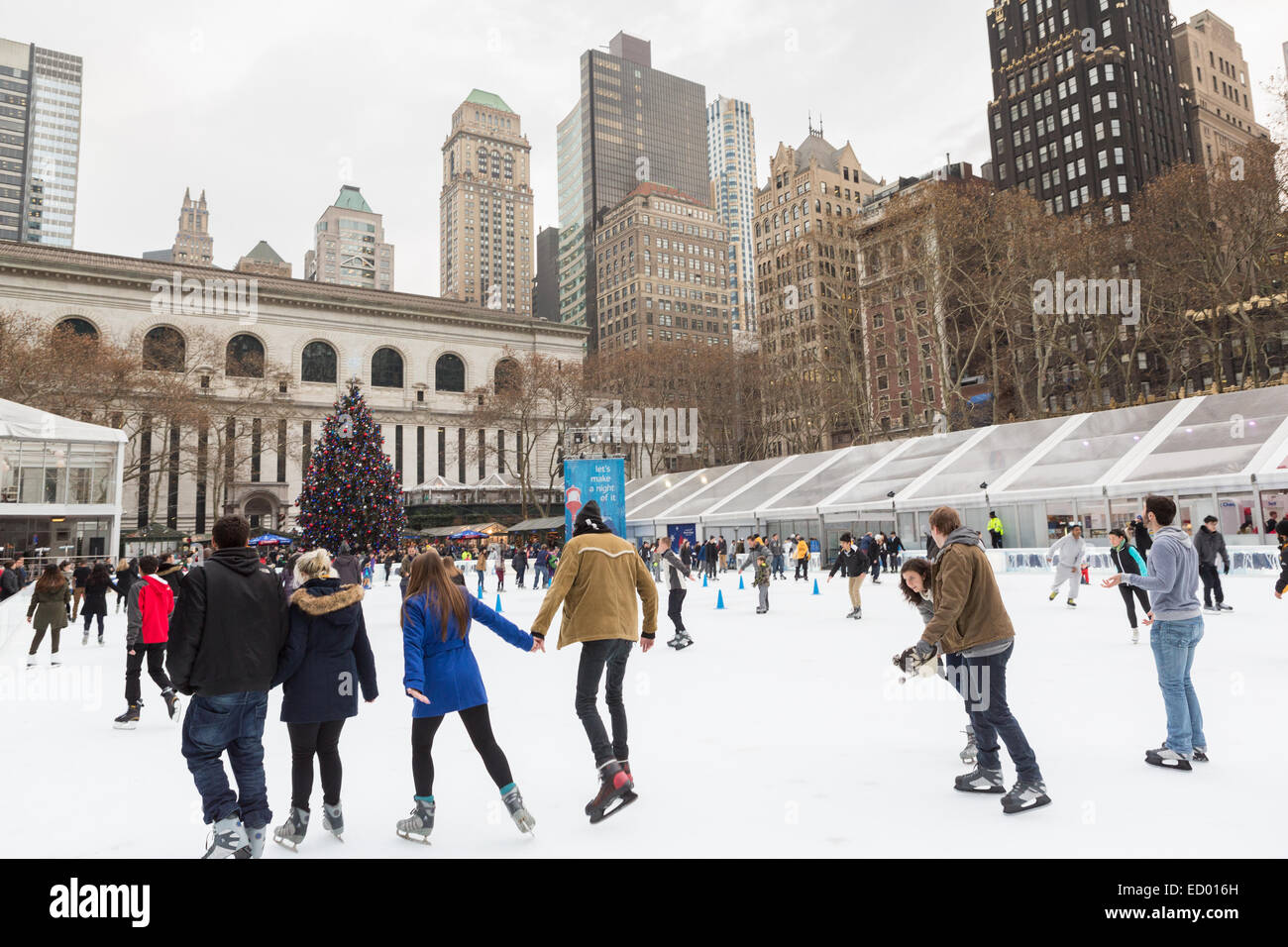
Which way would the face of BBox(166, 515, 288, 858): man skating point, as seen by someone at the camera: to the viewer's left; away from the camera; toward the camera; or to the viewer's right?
away from the camera

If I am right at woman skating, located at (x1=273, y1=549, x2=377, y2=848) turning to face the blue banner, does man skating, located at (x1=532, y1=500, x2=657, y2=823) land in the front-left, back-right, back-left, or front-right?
front-right

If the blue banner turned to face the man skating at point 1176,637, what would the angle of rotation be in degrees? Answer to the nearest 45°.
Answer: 0° — it already faces them

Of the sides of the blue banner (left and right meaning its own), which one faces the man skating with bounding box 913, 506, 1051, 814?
front

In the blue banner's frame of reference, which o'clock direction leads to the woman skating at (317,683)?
The woman skating is roughly at 12 o'clock from the blue banner.

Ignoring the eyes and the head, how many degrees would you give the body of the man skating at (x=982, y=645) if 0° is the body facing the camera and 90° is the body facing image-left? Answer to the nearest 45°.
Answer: approximately 90°

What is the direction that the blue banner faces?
toward the camera

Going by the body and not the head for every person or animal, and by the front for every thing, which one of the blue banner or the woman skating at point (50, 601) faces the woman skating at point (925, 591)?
the blue banner

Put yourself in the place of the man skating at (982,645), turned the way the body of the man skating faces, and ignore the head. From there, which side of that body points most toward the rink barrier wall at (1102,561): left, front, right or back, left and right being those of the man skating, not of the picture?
right

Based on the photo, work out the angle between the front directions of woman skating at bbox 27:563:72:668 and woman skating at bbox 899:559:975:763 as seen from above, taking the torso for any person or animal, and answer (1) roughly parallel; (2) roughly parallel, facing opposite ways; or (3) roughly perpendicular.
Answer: roughly perpendicular

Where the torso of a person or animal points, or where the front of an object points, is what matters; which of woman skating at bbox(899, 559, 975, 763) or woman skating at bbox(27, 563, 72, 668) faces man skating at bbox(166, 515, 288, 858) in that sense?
woman skating at bbox(899, 559, 975, 763)

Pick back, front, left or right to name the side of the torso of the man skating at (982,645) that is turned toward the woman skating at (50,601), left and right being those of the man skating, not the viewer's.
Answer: front

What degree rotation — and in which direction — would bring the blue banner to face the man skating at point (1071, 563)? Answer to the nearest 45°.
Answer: approximately 45° to its left

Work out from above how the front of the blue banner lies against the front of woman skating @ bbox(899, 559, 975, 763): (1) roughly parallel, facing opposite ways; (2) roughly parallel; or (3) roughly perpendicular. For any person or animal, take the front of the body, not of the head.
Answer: roughly perpendicular
